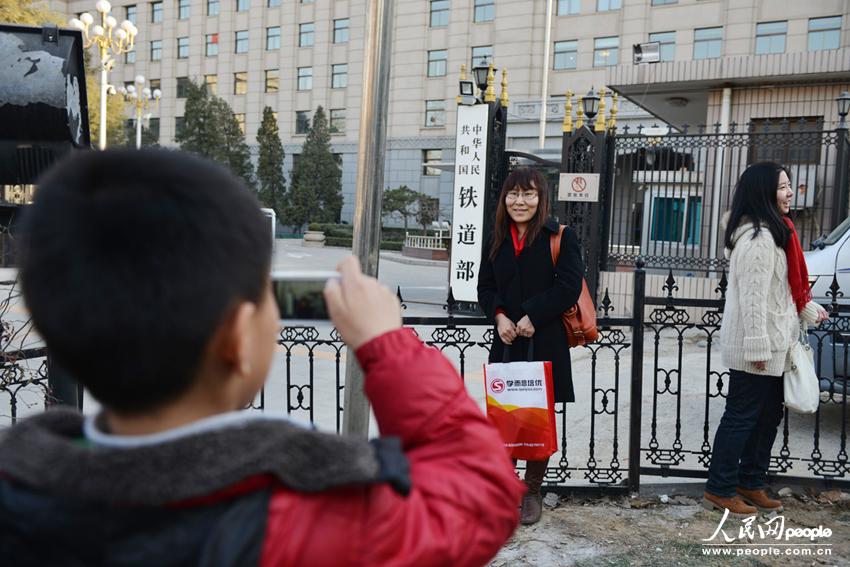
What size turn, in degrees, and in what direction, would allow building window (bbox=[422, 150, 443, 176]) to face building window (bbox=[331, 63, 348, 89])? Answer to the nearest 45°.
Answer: approximately 135° to its right

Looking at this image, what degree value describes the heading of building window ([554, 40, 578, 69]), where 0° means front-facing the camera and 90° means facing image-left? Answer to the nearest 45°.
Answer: approximately 0°

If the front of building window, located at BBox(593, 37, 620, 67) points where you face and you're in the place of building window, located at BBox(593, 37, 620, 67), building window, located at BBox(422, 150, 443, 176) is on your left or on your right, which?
on your right

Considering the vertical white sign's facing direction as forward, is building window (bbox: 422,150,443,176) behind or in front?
behind

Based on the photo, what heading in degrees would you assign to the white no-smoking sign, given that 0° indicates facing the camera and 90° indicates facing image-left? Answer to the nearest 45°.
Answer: approximately 0°

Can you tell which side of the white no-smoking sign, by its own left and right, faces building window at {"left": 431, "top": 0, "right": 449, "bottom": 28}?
back

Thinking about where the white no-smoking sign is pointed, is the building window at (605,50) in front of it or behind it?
behind

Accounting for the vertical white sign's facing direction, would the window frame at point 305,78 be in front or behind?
behind

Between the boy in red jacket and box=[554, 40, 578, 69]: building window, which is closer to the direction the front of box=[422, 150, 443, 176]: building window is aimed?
the boy in red jacket

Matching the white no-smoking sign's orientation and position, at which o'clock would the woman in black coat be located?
The woman in black coat is roughly at 12 o'clock from the white no-smoking sign.

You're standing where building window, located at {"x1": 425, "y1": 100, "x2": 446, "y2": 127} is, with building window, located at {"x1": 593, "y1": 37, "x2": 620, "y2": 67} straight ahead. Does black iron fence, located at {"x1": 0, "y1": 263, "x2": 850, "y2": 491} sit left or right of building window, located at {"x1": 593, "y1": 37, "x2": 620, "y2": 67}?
right
